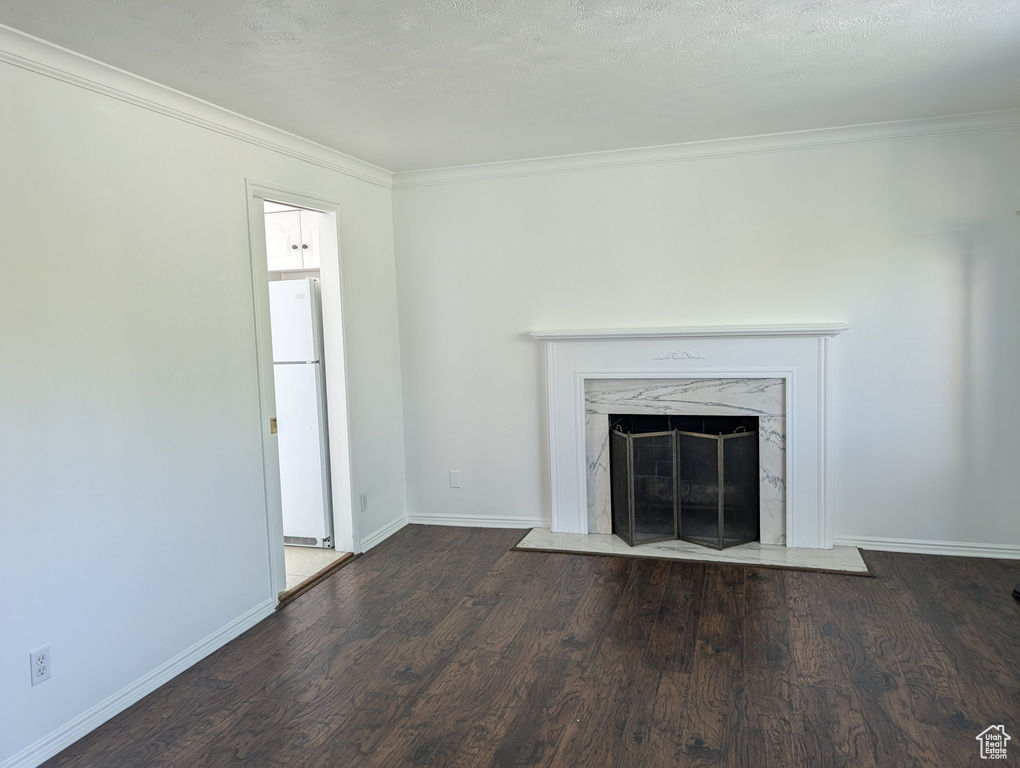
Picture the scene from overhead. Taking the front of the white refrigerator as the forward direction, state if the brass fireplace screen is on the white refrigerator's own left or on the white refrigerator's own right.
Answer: on the white refrigerator's own left

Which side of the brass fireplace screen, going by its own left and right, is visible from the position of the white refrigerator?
right

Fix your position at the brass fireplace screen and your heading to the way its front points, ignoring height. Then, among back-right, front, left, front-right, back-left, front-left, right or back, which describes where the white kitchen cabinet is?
right

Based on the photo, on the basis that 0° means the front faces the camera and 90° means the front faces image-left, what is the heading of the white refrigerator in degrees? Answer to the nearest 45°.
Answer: approximately 45°
